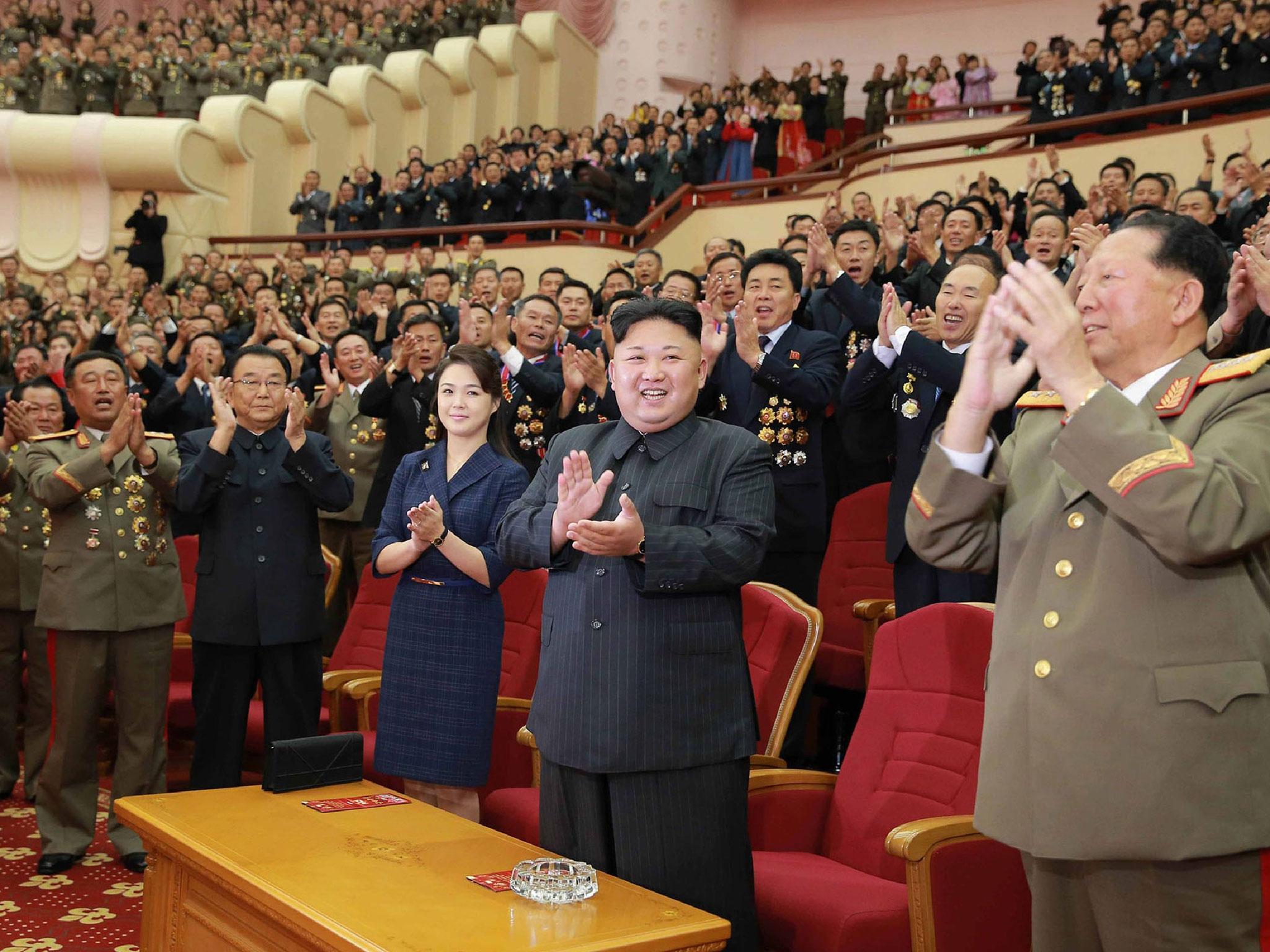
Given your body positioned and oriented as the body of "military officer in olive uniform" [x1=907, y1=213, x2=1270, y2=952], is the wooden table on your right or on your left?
on your right

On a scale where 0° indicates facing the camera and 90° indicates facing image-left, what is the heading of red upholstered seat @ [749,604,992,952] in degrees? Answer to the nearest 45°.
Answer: approximately 45°

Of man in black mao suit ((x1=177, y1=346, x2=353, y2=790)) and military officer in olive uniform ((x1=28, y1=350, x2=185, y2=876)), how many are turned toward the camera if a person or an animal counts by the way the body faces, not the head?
2

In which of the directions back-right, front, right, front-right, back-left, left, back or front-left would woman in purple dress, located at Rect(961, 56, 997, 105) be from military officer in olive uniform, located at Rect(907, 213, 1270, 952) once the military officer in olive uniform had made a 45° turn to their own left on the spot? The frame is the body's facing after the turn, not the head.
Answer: back

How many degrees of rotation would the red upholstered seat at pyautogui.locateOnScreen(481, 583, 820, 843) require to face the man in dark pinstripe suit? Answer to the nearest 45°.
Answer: approximately 45° to its left

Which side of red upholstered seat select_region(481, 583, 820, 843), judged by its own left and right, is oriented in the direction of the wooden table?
front

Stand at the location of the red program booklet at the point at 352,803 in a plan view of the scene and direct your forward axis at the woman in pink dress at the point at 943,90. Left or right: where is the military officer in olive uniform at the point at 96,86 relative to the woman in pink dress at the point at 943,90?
left

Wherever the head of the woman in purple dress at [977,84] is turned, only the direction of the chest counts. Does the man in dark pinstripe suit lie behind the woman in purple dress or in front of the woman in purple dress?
in front

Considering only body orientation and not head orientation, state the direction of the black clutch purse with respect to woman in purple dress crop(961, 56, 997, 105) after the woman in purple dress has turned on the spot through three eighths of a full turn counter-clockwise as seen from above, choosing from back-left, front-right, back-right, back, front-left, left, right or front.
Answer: right
